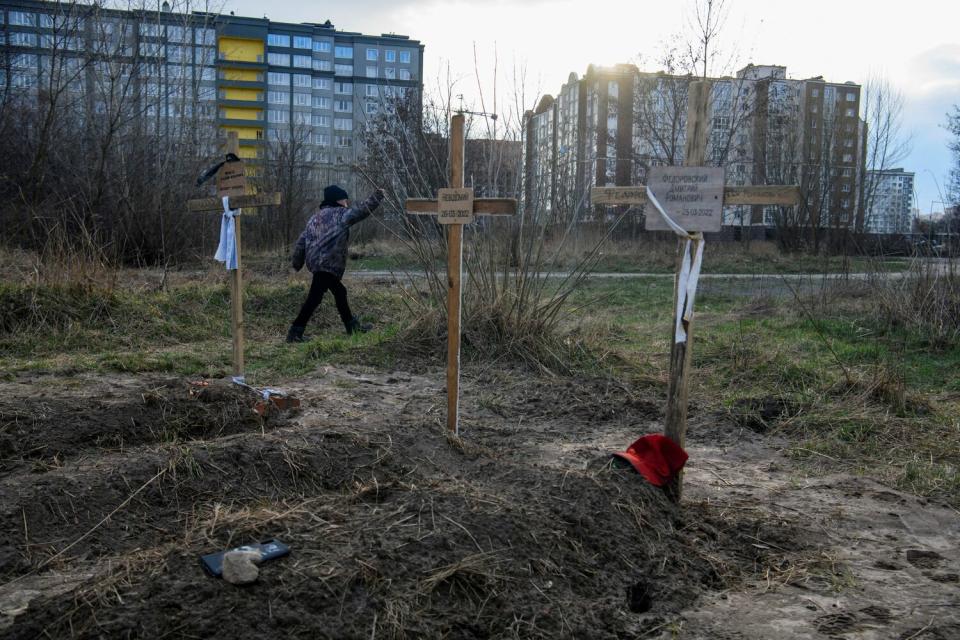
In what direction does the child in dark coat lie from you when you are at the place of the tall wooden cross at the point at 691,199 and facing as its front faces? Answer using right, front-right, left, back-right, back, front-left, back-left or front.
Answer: back-right

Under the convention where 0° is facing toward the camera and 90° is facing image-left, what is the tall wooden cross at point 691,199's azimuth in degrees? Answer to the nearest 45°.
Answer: approximately 0°

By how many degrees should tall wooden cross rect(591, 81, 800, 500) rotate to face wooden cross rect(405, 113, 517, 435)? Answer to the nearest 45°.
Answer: approximately 135° to its right

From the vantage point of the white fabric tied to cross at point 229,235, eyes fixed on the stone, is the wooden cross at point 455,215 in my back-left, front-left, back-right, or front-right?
front-left

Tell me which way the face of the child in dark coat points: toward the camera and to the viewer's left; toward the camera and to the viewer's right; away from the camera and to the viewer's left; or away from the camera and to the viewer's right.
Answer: away from the camera and to the viewer's right

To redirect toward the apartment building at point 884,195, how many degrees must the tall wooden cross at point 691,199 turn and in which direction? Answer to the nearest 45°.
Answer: approximately 180°
